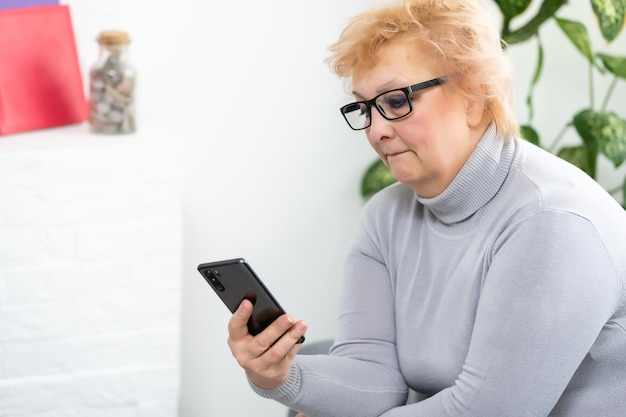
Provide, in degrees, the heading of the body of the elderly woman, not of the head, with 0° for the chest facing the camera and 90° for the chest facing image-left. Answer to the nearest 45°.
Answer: approximately 45°

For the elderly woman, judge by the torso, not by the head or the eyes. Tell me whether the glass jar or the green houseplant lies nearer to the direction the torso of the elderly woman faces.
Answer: the glass jar

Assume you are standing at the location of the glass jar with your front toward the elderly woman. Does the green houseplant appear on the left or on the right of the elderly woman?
left

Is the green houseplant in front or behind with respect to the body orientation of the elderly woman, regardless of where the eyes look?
behind

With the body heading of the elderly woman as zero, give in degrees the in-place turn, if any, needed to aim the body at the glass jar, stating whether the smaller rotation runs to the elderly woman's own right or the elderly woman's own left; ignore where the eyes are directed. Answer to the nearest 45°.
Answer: approximately 90° to the elderly woman's own right
